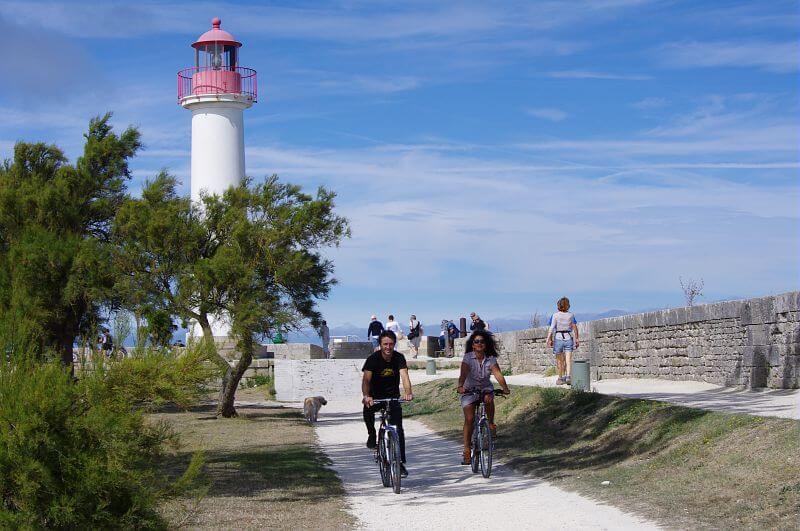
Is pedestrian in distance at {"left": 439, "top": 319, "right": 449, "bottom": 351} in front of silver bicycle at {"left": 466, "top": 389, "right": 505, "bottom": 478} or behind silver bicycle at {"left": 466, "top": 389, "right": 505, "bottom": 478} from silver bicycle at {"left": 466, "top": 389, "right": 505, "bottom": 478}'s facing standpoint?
behind

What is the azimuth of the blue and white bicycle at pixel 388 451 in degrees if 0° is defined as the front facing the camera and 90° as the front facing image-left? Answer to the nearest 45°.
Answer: approximately 0°

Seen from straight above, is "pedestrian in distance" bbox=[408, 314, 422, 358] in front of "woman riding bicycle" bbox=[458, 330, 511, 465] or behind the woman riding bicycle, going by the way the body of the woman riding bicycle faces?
behind

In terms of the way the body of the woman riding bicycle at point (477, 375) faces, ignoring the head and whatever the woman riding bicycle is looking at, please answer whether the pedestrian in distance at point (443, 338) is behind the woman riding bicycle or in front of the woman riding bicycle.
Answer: behind

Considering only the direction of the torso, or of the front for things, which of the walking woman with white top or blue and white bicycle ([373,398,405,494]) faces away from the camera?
the walking woman with white top

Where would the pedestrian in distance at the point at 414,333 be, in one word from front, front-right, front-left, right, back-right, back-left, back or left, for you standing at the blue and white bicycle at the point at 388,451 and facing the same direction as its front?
back

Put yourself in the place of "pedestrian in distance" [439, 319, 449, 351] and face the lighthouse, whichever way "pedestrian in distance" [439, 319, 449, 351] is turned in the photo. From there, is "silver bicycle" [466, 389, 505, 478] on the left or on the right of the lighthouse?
left

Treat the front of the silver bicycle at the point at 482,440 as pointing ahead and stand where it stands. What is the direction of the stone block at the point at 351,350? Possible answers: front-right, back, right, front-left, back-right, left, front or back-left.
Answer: back

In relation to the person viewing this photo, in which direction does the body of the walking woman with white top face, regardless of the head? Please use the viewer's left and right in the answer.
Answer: facing away from the viewer
